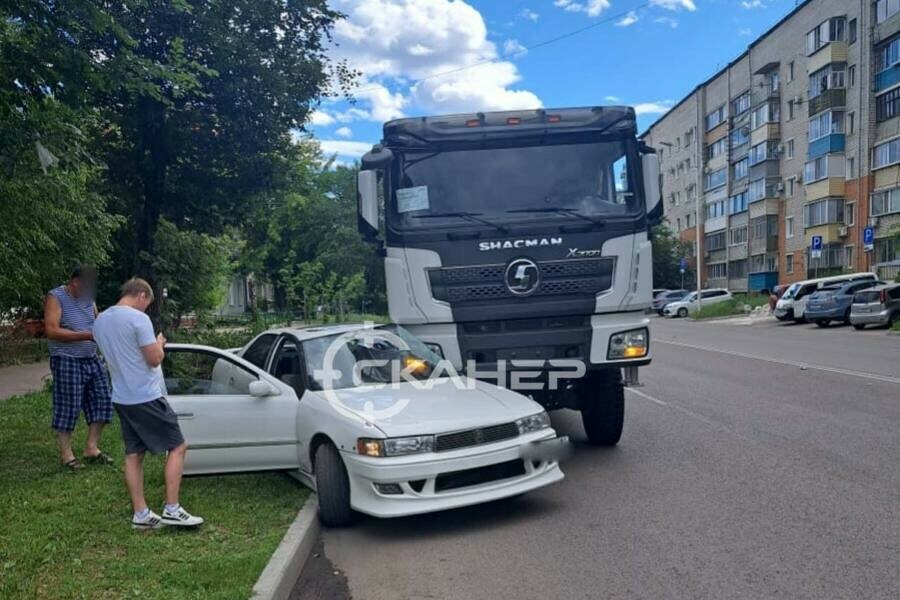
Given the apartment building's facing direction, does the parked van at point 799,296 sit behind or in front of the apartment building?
in front

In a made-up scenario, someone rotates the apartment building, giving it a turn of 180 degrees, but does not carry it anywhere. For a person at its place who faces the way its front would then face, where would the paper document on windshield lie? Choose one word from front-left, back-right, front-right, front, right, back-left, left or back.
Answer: back-right

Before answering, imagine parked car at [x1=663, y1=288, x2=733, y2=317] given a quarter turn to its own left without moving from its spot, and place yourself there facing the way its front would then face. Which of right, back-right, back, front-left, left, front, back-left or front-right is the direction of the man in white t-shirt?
front-right

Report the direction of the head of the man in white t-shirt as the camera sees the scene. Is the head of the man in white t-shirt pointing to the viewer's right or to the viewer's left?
to the viewer's right

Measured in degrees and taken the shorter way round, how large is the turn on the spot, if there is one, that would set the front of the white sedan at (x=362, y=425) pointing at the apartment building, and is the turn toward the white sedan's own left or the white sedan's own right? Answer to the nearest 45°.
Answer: approximately 90° to the white sedan's own left

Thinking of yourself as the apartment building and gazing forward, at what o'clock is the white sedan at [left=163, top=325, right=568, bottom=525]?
The white sedan is roughly at 11 o'clock from the apartment building.

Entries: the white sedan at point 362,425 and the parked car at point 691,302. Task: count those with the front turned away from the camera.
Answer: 0

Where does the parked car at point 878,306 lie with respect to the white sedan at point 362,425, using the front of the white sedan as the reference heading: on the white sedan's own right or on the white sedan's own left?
on the white sedan's own left

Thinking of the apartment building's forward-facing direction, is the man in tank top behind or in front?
in front

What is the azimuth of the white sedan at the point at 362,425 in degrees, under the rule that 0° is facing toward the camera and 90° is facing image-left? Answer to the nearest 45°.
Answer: approximately 315°

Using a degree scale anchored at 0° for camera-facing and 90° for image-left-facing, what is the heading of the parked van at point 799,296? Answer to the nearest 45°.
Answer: approximately 45°

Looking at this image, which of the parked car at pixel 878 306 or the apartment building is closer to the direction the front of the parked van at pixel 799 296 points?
the parked car
